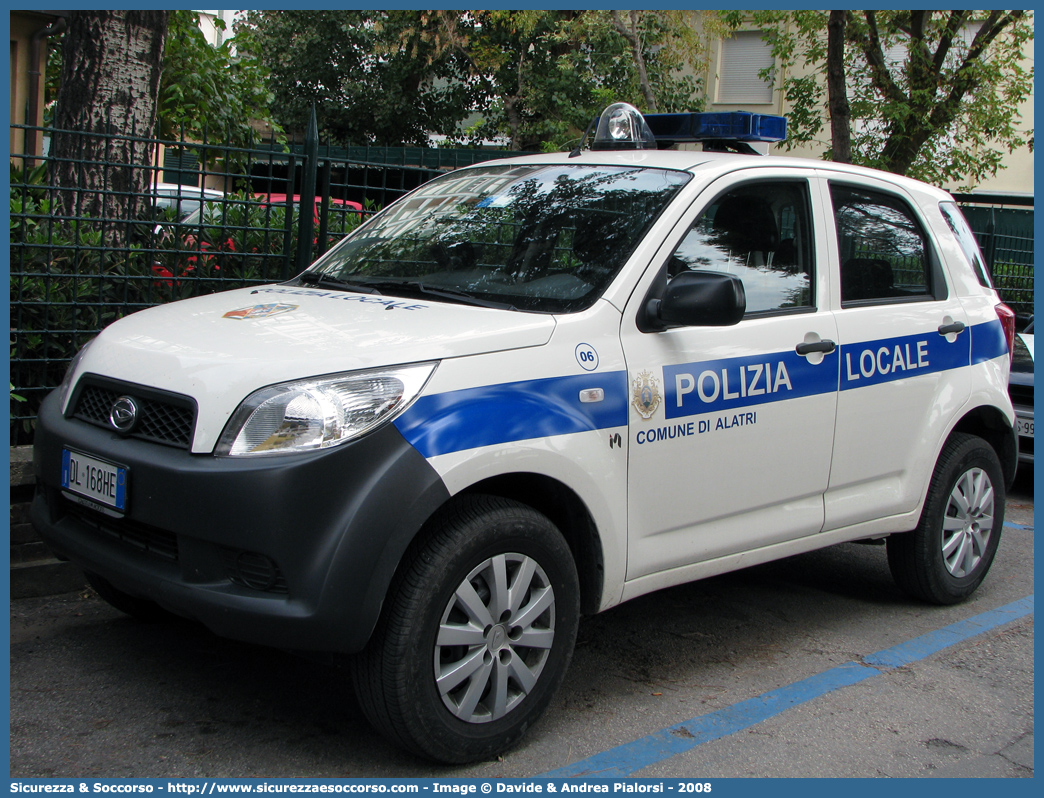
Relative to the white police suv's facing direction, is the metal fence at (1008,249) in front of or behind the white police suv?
behind

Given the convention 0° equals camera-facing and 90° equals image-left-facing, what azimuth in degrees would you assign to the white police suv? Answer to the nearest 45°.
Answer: approximately 45°
